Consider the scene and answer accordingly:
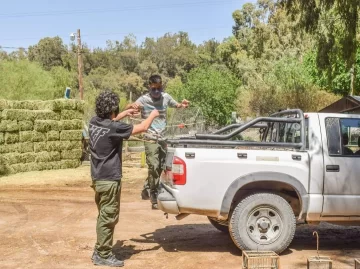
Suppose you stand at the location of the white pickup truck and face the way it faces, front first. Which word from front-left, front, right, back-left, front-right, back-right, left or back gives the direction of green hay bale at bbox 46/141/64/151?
back-left

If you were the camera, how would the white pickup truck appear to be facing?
facing to the right of the viewer

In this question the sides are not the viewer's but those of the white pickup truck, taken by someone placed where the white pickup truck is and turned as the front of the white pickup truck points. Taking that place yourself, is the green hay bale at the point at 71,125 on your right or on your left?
on your left

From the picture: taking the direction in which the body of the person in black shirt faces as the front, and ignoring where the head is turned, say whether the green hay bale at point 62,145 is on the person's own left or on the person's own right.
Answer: on the person's own left

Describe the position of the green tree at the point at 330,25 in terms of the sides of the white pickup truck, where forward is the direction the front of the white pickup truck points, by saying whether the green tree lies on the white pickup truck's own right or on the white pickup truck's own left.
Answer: on the white pickup truck's own left

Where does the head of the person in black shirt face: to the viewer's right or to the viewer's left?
to the viewer's right

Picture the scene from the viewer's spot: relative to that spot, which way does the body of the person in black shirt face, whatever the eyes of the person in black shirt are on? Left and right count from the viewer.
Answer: facing away from the viewer and to the right of the viewer

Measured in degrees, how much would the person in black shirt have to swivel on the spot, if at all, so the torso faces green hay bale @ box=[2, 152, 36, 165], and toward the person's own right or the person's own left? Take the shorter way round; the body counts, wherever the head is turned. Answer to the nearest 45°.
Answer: approximately 45° to the person's own left

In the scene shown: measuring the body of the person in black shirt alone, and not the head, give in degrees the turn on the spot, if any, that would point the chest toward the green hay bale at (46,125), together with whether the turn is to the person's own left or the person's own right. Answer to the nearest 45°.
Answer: approximately 45° to the person's own left

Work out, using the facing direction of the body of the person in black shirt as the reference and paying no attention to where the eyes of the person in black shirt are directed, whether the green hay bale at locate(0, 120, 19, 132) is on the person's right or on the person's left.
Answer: on the person's left

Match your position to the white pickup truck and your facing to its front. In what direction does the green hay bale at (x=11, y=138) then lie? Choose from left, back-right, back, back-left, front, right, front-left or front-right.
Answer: back-left

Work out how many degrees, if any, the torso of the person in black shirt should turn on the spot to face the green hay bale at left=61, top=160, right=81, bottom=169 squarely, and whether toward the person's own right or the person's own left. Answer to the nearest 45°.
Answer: approximately 45° to the person's own left

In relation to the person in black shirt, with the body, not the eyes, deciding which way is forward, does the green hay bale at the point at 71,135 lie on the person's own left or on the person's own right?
on the person's own left

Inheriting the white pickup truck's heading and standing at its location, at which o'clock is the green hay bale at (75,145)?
The green hay bale is roughly at 8 o'clock from the white pickup truck.

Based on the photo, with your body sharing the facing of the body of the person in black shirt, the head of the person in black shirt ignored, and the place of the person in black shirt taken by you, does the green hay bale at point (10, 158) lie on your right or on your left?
on your left
